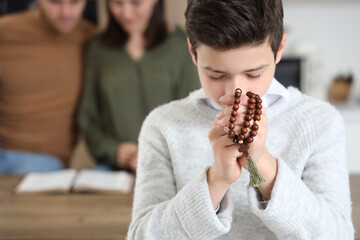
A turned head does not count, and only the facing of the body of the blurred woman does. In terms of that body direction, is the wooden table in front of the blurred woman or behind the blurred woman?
in front

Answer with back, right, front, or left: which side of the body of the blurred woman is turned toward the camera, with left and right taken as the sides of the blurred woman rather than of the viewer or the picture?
front

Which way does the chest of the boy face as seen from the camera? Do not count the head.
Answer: toward the camera

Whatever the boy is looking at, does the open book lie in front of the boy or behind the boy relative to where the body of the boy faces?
behind

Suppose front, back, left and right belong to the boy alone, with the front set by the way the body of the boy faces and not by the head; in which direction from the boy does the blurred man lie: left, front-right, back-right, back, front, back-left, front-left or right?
back-right

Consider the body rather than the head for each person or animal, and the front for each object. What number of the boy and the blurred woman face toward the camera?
2

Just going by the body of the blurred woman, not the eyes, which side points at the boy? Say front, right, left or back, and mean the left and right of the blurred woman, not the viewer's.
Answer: front

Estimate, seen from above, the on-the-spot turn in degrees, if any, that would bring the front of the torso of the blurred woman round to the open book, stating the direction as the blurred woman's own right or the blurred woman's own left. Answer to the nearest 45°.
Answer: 0° — they already face it

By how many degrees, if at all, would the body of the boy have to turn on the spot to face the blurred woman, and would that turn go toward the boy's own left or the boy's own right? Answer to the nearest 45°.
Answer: approximately 180°

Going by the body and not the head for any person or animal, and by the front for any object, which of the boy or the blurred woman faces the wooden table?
the blurred woman
